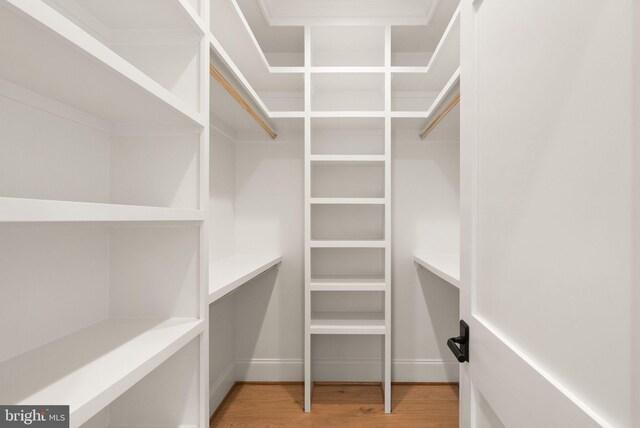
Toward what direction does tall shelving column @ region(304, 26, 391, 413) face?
toward the camera

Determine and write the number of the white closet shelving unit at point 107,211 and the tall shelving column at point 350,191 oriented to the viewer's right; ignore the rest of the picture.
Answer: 1

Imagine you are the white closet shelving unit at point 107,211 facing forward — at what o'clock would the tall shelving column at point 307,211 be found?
The tall shelving column is roughly at 11 o'clock from the white closet shelving unit.

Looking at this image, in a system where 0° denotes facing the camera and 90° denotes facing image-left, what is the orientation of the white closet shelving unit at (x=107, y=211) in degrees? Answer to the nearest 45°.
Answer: approximately 270°

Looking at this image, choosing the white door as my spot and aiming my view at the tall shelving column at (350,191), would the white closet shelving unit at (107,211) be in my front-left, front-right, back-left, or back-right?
front-left

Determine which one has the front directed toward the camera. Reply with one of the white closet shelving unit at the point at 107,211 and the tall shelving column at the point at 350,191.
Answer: the tall shelving column

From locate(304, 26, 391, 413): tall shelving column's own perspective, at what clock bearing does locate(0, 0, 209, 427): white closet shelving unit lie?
The white closet shelving unit is roughly at 1 o'clock from the tall shelving column.

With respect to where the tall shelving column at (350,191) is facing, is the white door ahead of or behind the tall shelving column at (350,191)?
ahead

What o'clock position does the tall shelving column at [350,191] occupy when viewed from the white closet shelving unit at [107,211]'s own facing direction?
The tall shelving column is roughly at 11 o'clock from the white closet shelving unit.

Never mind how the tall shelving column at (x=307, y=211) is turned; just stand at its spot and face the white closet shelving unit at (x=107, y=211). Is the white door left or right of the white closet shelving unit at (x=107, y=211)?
left
